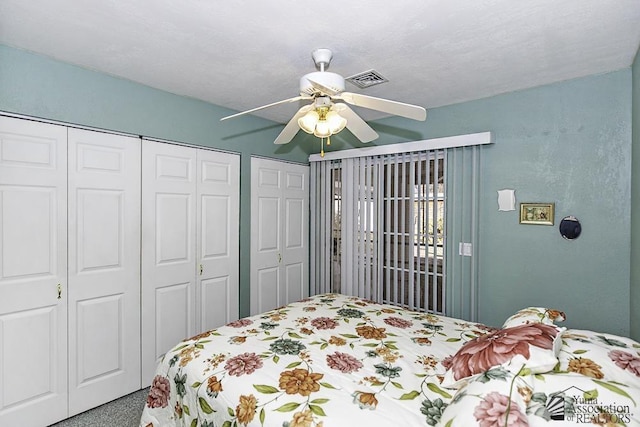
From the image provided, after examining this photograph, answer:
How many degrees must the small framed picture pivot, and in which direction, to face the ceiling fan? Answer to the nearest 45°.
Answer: approximately 45° to its right

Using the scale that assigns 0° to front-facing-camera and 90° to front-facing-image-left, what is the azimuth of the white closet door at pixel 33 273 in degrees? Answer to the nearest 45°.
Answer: approximately 315°

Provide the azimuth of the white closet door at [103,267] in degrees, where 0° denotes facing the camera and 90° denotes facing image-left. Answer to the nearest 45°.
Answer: approximately 315°
